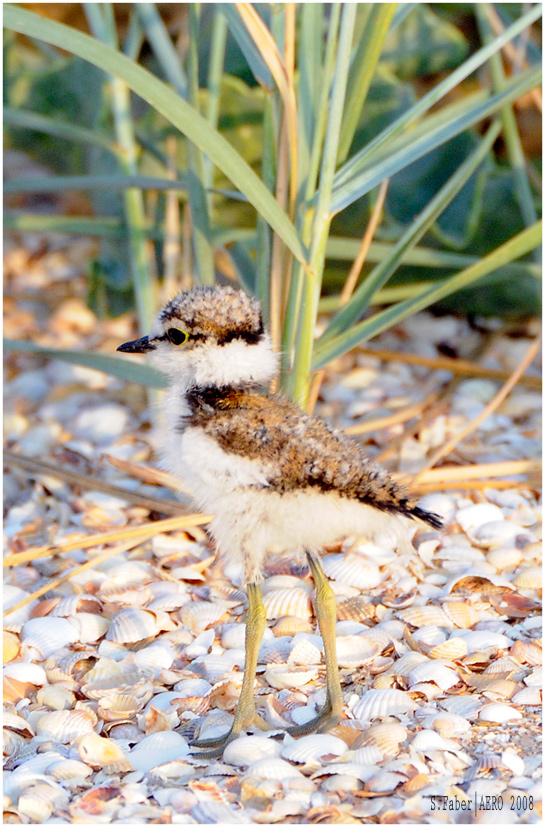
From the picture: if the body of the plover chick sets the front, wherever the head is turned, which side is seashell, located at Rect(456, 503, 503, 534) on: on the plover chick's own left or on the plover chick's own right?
on the plover chick's own right

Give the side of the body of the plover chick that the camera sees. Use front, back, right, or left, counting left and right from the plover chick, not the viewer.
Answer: left

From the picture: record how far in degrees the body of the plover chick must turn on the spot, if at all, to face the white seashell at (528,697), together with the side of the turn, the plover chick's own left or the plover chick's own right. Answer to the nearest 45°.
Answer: approximately 180°
